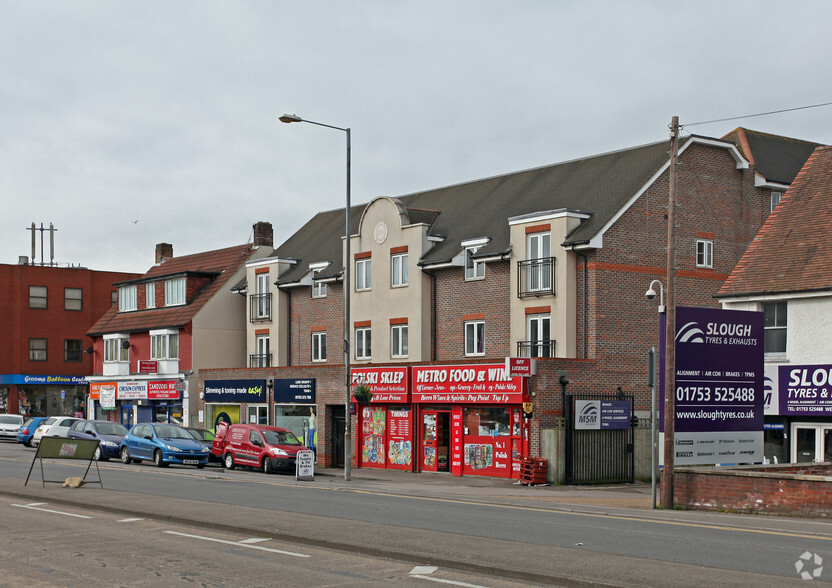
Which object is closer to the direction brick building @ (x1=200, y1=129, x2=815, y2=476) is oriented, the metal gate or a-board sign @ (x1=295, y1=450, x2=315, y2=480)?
the a-board sign

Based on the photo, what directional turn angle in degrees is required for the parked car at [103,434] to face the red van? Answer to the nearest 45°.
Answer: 0° — it already faces it

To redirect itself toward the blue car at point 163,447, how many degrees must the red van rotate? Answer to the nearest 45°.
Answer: approximately 180°

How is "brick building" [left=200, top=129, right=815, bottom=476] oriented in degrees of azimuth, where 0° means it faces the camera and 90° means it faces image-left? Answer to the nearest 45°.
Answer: approximately 45°

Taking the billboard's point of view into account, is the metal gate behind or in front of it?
behind
